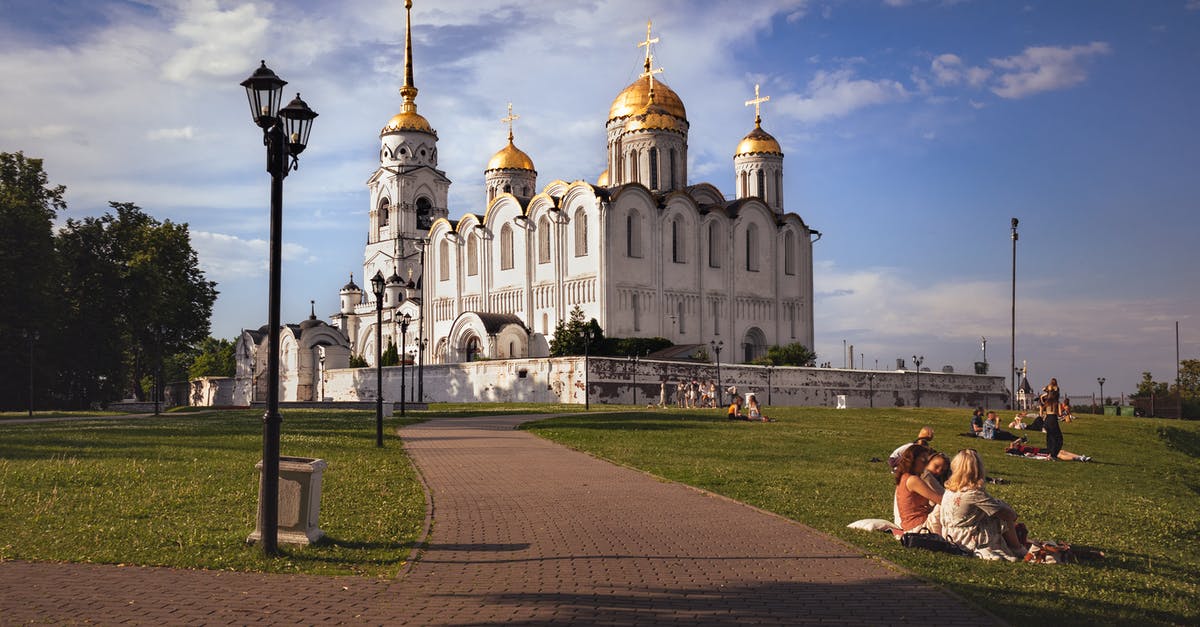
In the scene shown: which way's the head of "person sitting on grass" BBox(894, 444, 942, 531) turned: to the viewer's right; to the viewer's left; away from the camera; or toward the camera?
to the viewer's right

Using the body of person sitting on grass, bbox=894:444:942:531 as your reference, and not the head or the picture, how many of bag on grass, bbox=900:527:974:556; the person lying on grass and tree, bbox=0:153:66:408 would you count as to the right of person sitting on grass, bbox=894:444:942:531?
1

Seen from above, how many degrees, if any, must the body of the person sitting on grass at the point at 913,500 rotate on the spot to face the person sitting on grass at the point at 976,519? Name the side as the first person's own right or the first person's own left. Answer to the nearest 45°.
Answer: approximately 45° to the first person's own right

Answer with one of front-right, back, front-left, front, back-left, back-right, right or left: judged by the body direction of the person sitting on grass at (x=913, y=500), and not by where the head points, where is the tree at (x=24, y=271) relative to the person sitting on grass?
back-left

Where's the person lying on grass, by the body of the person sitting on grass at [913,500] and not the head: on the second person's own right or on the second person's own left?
on the second person's own left

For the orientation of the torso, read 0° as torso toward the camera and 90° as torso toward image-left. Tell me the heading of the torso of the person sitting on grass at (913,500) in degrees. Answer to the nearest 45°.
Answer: approximately 270°

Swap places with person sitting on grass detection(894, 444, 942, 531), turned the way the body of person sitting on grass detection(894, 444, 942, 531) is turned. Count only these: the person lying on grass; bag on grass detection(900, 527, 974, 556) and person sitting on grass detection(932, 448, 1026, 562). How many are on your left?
1

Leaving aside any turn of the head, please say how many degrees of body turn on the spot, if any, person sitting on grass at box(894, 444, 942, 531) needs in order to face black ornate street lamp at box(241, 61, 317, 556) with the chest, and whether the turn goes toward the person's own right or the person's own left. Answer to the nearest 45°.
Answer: approximately 135° to the person's own right

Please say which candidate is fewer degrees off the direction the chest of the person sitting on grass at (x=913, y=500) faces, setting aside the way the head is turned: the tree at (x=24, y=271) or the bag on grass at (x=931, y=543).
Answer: the bag on grass

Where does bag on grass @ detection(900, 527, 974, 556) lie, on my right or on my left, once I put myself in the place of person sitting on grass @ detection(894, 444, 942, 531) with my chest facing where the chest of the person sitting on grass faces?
on my right
